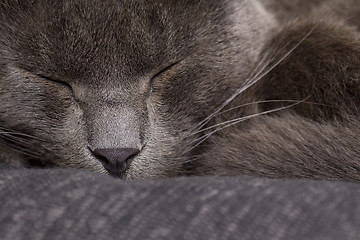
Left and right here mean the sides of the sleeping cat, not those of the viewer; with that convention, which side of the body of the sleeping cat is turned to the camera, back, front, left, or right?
front
